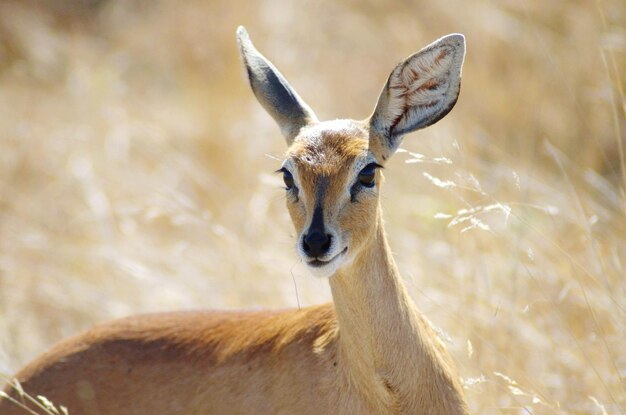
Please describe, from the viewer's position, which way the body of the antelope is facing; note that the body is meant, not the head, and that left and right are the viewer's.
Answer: facing to the right of the viewer
